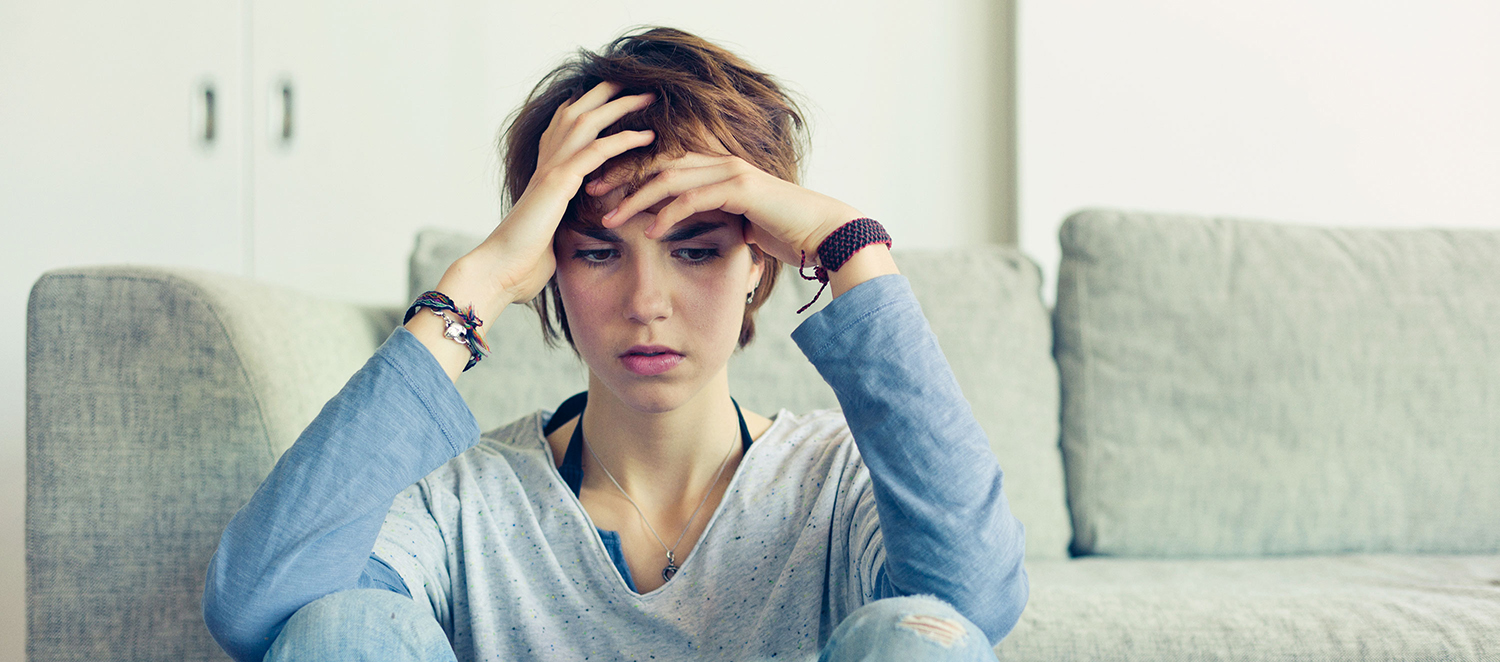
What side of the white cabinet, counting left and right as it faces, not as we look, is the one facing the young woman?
front

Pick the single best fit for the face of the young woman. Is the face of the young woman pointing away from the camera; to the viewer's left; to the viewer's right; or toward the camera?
toward the camera

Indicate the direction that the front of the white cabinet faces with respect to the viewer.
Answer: facing the viewer

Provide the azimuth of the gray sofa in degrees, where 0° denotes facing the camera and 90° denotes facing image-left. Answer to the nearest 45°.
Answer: approximately 0°

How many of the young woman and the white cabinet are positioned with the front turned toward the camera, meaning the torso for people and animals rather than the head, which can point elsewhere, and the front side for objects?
2

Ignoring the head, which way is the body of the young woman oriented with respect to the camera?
toward the camera

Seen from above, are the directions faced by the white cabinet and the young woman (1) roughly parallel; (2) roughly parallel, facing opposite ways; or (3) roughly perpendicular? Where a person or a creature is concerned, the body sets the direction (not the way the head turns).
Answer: roughly parallel

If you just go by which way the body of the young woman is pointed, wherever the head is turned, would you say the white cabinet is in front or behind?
behind

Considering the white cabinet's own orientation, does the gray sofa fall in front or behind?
in front
